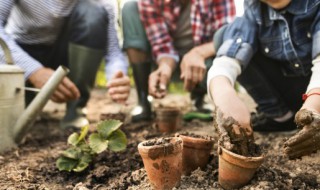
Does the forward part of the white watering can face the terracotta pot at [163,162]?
no

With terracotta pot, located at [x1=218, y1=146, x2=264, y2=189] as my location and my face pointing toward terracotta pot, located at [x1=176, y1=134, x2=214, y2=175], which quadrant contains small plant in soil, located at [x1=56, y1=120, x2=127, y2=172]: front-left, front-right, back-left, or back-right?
front-left

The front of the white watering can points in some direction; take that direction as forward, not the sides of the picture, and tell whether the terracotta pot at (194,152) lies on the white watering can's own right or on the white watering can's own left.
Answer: on the white watering can's own right

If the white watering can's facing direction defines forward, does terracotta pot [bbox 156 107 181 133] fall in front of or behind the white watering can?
in front

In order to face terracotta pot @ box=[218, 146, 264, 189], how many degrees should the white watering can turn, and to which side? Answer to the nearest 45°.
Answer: approximately 45° to its right

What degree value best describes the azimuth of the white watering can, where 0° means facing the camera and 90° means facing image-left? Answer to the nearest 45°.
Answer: approximately 270°

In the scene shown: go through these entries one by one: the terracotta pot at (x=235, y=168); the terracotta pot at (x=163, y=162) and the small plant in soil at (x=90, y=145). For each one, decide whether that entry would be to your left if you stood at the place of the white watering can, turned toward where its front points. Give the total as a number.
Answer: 0

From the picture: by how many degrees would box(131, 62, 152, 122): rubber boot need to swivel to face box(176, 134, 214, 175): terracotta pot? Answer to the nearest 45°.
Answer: approximately 45° to its left

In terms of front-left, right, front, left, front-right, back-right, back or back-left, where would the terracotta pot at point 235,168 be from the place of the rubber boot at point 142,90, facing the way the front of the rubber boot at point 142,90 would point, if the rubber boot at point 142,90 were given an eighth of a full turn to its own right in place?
left

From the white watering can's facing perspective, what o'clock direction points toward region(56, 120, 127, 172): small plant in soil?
The small plant in soil is roughly at 2 o'clock from the white watering can.

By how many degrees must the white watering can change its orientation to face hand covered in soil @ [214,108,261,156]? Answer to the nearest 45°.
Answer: approximately 45° to its right

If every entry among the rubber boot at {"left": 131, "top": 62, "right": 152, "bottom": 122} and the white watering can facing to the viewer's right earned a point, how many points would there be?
1
